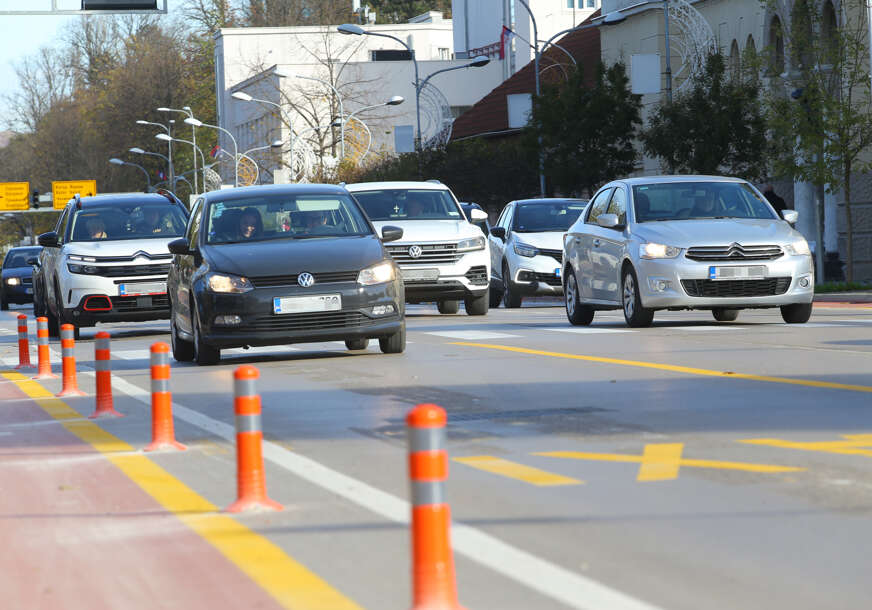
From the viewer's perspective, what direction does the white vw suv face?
toward the camera

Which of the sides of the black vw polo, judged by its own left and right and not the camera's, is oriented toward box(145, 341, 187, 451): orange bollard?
front

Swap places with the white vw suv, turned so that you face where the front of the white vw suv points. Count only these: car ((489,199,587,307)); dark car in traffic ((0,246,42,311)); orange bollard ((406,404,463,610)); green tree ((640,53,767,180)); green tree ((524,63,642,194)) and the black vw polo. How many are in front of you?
2

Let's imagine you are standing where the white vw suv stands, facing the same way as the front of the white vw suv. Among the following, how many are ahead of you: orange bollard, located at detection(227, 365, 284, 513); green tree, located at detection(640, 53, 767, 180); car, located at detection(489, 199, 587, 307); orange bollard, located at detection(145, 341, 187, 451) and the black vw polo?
3

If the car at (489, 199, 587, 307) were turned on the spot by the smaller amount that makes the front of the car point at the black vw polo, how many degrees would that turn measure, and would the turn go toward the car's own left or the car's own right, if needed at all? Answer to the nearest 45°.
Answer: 0° — it already faces it

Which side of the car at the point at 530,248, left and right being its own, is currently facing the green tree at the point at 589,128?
back

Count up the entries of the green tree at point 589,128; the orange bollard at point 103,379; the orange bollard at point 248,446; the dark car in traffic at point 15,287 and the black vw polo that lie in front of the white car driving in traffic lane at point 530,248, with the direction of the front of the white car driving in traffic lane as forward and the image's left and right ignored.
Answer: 3

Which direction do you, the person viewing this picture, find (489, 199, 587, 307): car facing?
facing the viewer

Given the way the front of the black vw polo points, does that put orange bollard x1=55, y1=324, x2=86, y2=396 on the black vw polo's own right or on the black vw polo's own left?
on the black vw polo's own right

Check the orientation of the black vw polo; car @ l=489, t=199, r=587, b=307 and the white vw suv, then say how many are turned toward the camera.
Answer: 3

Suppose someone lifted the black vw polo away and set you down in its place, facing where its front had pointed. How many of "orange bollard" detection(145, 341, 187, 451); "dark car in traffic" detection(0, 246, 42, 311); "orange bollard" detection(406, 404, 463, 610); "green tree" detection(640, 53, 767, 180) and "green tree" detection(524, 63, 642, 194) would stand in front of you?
2
